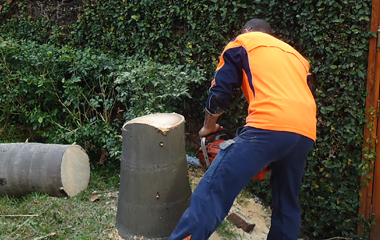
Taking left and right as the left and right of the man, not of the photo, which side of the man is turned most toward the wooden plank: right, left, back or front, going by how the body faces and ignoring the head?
right

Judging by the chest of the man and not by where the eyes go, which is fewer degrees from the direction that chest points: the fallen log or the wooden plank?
the fallen log

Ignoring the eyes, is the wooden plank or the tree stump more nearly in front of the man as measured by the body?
the tree stump

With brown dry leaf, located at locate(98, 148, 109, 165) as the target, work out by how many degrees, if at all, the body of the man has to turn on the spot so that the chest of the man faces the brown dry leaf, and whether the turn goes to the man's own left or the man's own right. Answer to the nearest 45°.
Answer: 0° — they already face it

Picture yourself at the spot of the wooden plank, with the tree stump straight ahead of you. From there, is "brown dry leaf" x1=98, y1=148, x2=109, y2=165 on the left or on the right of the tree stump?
right

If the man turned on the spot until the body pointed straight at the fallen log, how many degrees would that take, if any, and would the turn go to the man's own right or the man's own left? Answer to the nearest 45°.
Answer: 0° — they already face it

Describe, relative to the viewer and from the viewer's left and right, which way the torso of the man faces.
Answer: facing away from the viewer and to the left of the viewer

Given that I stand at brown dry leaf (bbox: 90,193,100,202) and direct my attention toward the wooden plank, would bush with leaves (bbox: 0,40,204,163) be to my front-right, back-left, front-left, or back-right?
back-left
